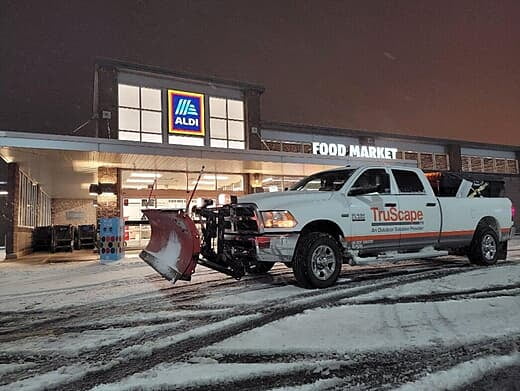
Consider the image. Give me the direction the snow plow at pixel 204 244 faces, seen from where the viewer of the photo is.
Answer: facing the viewer and to the left of the viewer
